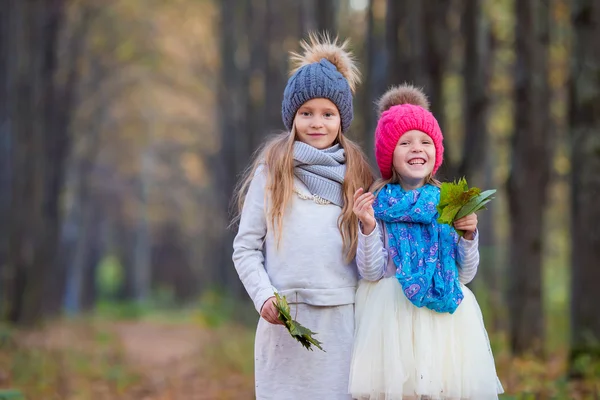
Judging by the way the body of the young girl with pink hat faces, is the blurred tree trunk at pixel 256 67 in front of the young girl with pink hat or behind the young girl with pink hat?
behind

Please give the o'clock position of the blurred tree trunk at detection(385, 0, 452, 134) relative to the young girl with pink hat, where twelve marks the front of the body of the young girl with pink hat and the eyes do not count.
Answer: The blurred tree trunk is roughly at 6 o'clock from the young girl with pink hat.

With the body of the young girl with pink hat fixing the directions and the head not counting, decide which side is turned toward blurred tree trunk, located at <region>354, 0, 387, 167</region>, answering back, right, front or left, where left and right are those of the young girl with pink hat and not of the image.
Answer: back

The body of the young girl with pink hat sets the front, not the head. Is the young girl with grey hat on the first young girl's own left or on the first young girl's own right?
on the first young girl's own right

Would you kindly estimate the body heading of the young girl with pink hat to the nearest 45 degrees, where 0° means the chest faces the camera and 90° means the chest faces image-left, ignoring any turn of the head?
approximately 0°

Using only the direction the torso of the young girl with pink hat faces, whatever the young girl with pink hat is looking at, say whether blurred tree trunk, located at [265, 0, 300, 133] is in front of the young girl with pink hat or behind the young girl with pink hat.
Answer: behind

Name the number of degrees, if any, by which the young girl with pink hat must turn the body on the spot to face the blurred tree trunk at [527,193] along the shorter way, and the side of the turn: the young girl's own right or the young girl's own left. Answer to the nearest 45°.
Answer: approximately 180°
